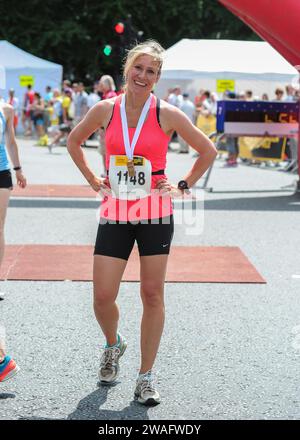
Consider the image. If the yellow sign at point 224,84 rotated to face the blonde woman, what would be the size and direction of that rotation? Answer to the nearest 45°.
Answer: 0° — it already faces them

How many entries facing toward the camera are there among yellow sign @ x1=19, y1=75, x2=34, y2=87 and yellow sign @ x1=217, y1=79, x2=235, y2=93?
2

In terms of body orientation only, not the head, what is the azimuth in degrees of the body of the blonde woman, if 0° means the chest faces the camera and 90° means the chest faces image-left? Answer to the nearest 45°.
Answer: approximately 0°

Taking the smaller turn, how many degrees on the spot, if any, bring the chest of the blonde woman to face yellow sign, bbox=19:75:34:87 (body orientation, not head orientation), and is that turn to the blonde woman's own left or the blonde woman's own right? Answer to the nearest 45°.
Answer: approximately 180°
